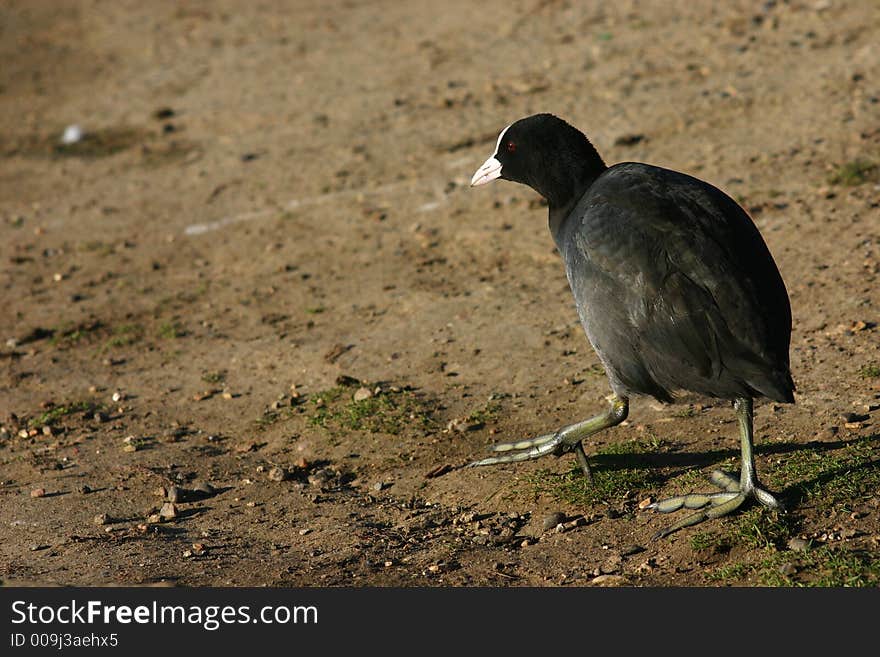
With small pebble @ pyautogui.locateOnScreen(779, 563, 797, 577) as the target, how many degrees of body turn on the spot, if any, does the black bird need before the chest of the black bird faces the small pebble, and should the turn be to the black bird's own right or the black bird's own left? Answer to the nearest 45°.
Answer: approximately 135° to the black bird's own left

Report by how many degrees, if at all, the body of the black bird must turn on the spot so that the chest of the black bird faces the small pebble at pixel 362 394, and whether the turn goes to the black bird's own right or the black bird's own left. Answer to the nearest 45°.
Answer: approximately 45° to the black bird's own right

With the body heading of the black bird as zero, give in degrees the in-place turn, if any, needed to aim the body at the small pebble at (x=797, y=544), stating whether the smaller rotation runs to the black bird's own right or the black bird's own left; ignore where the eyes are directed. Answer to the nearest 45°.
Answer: approximately 135° to the black bird's own left

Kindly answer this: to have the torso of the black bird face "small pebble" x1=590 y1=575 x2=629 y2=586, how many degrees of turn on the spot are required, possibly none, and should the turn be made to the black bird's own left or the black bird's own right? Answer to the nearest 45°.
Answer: approximately 90° to the black bird's own left

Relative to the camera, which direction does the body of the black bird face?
to the viewer's left
